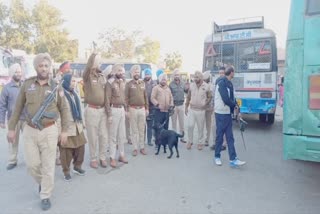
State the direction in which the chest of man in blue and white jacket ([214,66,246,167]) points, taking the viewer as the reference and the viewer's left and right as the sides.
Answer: facing to the right of the viewer

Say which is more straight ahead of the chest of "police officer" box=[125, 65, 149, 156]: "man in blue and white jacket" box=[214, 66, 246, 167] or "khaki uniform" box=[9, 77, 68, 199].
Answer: the khaki uniform

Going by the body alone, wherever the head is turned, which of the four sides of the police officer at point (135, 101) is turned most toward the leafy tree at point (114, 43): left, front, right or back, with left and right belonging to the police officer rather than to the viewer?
back
